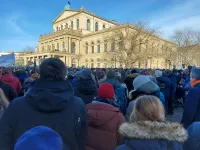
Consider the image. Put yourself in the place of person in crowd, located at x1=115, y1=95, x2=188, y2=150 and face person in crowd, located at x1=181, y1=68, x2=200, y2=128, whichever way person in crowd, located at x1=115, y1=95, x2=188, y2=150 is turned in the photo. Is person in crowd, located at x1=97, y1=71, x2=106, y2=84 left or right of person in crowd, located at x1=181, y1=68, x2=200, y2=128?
left

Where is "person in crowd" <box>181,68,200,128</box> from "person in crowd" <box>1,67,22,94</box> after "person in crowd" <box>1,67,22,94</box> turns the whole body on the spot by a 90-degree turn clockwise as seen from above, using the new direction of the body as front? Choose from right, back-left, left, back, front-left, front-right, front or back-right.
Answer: front-right

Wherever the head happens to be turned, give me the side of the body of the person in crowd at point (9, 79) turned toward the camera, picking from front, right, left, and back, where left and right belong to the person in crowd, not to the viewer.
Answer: back

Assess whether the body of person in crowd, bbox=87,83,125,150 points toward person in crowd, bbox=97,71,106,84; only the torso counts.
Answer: yes

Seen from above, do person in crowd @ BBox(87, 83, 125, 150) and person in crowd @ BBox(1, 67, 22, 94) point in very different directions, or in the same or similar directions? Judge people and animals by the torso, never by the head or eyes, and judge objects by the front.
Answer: same or similar directions

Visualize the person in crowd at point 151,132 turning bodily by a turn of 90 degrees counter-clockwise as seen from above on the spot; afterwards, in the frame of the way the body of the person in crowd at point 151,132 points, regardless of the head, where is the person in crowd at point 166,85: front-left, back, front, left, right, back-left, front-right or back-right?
right

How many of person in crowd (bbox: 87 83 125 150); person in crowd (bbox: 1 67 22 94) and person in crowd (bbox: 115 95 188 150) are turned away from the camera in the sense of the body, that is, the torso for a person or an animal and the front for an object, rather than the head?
3

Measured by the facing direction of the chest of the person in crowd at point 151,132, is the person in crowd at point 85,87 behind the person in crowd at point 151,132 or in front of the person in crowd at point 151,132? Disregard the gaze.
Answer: in front

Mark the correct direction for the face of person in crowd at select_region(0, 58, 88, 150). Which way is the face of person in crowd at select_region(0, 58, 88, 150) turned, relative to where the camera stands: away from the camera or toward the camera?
away from the camera

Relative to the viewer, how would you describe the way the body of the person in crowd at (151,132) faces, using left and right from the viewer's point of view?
facing away from the viewer

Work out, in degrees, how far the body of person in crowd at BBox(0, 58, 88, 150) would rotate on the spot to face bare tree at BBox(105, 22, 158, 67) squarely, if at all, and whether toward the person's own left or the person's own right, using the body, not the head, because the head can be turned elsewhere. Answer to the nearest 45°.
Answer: approximately 45° to the person's own right

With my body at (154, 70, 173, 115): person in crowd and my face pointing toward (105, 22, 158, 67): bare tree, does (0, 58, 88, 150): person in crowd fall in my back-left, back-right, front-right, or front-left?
back-left

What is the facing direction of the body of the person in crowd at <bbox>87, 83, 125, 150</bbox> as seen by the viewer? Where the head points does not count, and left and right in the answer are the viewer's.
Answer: facing away from the viewer

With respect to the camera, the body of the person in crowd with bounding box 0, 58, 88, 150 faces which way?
away from the camera

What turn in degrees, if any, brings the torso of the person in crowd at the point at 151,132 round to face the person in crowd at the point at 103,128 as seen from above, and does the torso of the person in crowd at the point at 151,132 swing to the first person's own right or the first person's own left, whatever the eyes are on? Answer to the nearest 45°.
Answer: approximately 45° to the first person's own left

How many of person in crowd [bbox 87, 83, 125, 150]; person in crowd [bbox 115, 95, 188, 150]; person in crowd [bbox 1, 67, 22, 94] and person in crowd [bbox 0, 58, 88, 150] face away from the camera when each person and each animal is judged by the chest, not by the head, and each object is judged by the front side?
4

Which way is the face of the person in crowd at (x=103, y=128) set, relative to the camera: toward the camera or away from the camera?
away from the camera
